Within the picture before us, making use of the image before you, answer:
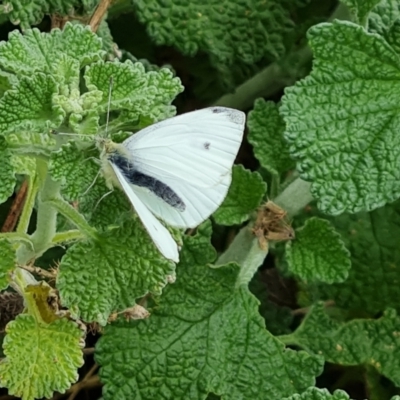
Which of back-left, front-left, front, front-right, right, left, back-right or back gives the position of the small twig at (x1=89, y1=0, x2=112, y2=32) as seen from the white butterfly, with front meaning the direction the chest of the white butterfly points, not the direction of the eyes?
right

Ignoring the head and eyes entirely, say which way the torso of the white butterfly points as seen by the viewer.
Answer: to the viewer's left

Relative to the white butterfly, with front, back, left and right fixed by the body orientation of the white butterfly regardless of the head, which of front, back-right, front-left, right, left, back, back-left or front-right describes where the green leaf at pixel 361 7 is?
back-right
